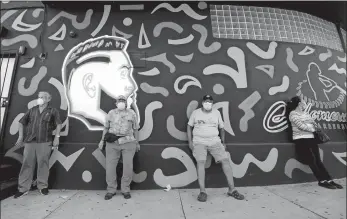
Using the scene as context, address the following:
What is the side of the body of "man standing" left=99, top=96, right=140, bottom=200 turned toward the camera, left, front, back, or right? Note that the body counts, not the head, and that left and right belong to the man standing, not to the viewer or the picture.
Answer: front

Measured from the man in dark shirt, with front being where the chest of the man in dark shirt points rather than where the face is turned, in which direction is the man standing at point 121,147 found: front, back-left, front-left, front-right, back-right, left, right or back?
front-left

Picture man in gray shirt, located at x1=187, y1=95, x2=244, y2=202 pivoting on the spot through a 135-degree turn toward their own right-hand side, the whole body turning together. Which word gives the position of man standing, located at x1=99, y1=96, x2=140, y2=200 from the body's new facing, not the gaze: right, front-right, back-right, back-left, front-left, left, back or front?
front-left

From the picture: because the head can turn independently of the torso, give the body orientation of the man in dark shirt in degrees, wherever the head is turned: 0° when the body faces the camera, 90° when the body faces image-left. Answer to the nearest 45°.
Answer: approximately 0°

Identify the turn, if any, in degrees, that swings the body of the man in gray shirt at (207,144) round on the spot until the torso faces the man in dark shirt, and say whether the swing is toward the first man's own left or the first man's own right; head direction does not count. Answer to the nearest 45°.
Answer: approximately 90° to the first man's own right

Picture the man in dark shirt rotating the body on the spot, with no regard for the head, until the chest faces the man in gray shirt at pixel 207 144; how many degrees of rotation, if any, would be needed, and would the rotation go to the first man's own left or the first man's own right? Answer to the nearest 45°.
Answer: approximately 45° to the first man's own left

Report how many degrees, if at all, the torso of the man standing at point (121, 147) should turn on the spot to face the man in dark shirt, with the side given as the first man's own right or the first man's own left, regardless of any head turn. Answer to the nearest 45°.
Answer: approximately 90° to the first man's own right
